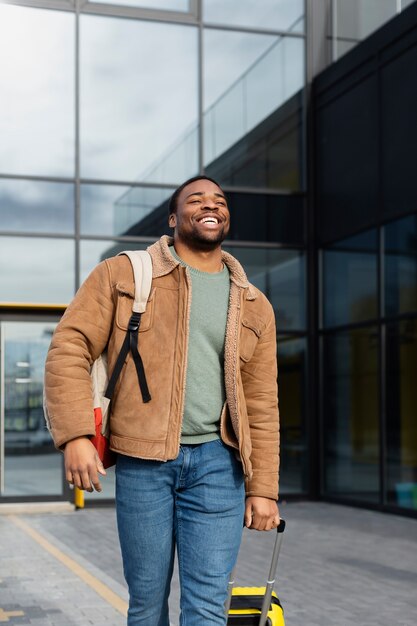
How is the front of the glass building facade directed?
toward the camera

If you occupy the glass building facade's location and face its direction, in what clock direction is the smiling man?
The smiling man is roughly at 12 o'clock from the glass building facade.

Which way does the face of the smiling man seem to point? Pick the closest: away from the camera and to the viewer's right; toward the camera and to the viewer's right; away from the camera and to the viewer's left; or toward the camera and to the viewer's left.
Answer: toward the camera and to the viewer's right
